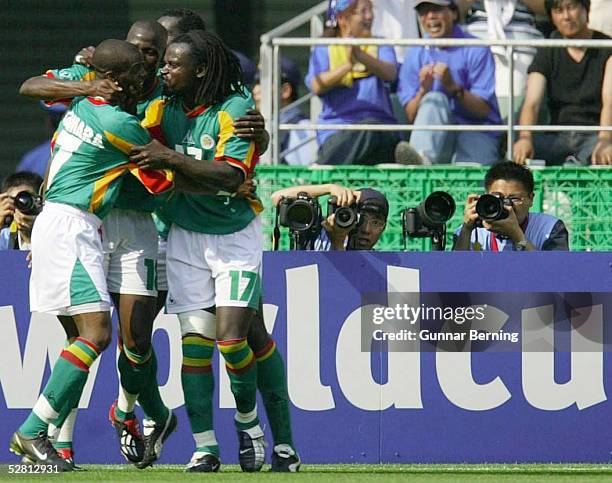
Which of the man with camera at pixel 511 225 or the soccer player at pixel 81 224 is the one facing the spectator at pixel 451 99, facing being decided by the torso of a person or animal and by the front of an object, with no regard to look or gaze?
the soccer player

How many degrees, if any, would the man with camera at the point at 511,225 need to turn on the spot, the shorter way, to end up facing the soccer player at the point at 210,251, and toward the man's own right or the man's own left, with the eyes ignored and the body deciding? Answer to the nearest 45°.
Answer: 0° — they already face them

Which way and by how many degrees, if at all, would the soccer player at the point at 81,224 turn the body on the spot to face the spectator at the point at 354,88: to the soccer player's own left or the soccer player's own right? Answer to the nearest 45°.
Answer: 0° — they already face them

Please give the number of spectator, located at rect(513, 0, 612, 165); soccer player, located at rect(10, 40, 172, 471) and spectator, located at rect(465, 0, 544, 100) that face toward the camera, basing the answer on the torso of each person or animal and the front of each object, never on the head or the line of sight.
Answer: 2

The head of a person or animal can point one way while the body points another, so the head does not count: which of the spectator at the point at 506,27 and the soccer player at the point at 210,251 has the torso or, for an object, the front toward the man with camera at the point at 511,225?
the spectator

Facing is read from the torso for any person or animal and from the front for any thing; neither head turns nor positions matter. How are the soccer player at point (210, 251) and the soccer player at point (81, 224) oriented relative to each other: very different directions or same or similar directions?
very different directions

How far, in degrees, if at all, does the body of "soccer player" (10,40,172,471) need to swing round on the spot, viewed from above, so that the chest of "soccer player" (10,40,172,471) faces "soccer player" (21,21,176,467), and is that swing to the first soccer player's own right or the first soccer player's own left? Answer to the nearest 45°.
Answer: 0° — they already face them

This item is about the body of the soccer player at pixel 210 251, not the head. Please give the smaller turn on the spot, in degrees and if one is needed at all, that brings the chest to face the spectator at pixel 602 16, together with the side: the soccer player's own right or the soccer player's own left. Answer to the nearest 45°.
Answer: approximately 180°

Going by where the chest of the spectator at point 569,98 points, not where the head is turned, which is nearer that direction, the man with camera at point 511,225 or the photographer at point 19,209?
the man with camera

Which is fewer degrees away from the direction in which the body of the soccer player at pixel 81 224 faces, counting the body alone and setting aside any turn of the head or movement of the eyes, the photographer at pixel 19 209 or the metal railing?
the metal railing

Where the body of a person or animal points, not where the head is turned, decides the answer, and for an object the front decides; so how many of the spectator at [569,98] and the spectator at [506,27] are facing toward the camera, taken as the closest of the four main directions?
2
